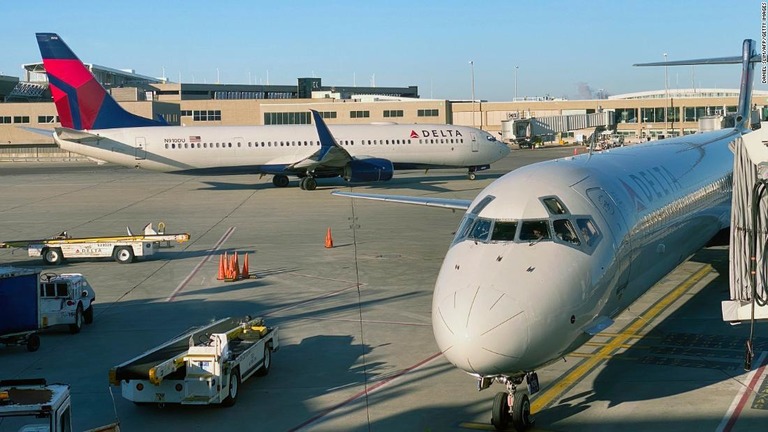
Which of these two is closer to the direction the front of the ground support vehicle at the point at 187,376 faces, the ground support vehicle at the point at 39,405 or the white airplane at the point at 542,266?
the ground support vehicle

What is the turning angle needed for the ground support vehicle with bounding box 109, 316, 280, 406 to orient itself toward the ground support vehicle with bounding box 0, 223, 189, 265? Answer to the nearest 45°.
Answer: approximately 135° to its right

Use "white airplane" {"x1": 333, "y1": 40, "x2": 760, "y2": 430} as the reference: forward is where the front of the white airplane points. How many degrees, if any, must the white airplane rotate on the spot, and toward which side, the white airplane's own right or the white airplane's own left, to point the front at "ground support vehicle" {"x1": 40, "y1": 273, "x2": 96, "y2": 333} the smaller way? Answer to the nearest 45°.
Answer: approximately 90° to the white airplane's own right

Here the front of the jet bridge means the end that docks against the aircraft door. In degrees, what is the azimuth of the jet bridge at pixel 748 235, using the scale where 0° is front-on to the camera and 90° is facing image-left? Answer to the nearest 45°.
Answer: approximately 90°

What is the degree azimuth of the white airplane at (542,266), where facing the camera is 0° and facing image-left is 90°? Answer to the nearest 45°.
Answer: approximately 45°

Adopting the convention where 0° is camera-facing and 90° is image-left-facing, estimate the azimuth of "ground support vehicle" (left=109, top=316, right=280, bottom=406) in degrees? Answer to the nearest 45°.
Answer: approximately 45°
